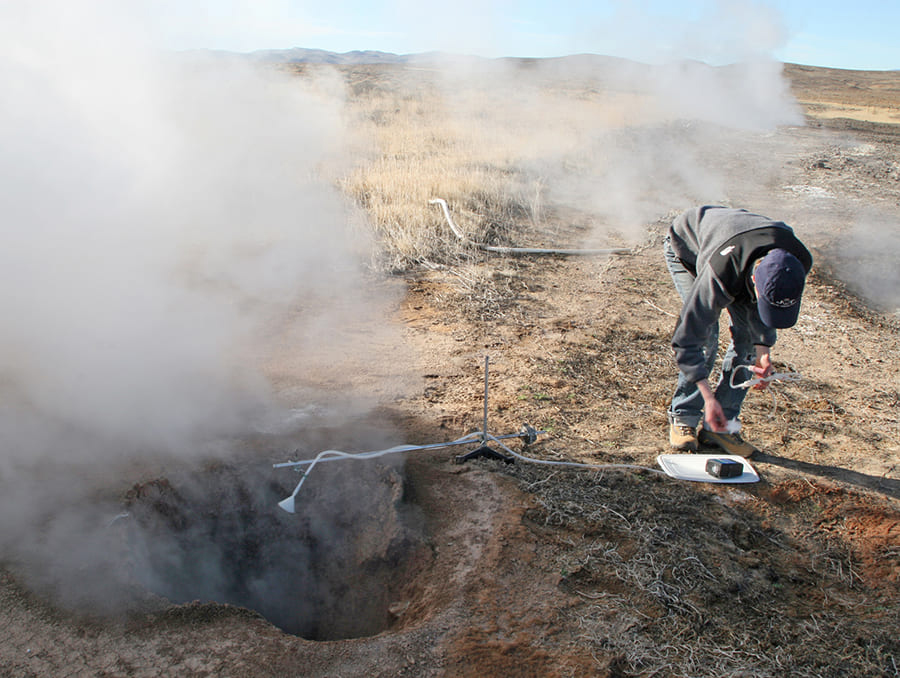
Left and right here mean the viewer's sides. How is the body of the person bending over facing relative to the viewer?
facing the viewer and to the right of the viewer

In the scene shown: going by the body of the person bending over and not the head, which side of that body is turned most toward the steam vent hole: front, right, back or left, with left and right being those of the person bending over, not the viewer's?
right
